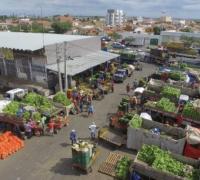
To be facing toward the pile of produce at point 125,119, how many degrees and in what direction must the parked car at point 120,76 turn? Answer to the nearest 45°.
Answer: approximately 45° to its left

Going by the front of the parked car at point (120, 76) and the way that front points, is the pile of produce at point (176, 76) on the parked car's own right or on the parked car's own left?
on the parked car's own left

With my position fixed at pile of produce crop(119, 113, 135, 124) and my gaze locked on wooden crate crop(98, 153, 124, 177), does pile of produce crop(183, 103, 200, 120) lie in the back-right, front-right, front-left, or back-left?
back-left

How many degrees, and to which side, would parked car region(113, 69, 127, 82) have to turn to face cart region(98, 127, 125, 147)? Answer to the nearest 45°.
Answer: approximately 45° to its left

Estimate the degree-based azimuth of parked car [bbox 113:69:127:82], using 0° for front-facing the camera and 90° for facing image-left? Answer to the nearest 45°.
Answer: approximately 45°

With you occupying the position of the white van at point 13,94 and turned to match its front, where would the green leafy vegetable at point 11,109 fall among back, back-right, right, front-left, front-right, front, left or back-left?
front-left

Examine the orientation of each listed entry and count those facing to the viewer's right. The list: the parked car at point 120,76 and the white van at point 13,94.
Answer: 0

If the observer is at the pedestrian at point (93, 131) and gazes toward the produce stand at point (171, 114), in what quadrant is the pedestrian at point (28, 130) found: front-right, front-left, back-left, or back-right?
back-left

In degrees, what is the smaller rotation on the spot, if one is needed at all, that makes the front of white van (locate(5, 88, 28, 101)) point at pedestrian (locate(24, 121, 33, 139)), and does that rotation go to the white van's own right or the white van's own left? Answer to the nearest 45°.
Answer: approximately 45° to the white van's own left

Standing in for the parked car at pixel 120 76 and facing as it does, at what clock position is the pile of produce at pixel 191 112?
The pile of produce is roughly at 10 o'clock from the parked car.
